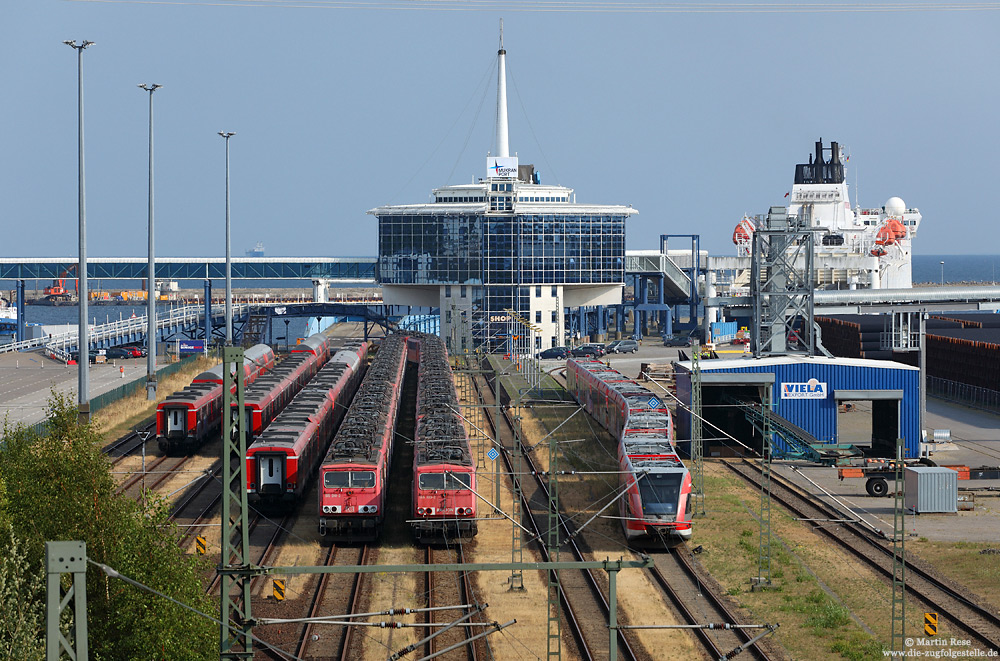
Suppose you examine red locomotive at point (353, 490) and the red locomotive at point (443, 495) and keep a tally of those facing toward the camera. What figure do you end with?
2

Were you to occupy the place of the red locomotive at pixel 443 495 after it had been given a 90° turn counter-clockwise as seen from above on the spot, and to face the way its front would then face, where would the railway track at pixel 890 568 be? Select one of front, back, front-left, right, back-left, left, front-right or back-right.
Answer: front

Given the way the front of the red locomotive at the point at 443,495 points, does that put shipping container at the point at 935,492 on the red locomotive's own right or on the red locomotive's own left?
on the red locomotive's own left

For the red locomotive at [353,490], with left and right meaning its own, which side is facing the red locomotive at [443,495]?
left

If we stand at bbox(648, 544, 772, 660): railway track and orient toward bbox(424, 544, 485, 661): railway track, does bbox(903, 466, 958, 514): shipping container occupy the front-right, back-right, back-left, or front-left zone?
back-right

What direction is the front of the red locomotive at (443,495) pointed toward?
toward the camera

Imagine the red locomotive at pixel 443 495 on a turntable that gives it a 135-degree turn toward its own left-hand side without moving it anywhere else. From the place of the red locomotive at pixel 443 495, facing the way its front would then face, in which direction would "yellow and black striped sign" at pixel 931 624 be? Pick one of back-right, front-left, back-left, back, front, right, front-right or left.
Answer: right

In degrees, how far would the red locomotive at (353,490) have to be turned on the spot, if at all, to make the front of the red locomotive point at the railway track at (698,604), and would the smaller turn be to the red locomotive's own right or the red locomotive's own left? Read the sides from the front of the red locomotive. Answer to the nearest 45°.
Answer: approximately 45° to the red locomotive's own left
